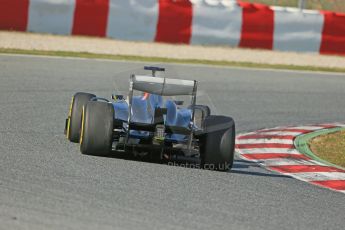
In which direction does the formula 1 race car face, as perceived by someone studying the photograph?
facing away from the viewer
